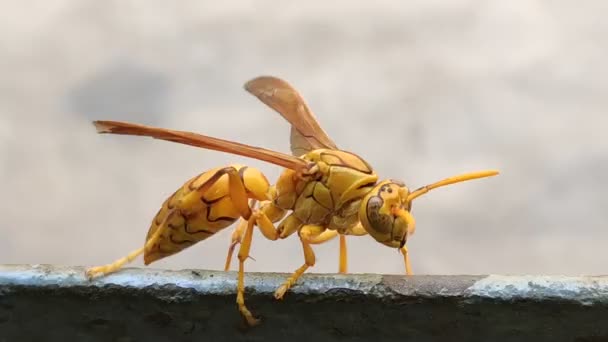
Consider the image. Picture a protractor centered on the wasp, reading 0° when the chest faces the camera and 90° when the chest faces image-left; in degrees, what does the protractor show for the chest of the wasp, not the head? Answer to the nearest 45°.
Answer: approximately 270°
